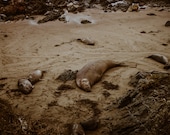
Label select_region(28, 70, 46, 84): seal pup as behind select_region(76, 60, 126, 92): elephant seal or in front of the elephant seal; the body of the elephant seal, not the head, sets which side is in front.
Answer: in front

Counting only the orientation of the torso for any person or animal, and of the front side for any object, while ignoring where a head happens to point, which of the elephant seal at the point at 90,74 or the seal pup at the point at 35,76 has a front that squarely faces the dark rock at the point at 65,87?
the elephant seal

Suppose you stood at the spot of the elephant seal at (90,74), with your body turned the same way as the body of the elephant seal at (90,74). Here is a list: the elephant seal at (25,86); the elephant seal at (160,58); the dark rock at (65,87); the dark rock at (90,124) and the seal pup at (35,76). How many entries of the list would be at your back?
1

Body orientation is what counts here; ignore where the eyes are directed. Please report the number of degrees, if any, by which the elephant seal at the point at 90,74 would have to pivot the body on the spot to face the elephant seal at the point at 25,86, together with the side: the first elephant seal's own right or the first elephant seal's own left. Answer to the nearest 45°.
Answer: approximately 45° to the first elephant seal's own right

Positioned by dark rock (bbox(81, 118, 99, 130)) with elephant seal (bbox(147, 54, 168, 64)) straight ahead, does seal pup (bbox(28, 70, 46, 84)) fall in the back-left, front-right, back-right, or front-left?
front-left

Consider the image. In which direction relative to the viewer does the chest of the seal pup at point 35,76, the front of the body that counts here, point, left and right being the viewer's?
facing the viewer and to the left of the viewer

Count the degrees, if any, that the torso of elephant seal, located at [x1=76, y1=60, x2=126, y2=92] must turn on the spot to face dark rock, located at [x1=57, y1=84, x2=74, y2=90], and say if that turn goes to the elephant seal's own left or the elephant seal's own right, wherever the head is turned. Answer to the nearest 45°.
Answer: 0° — it already faces it

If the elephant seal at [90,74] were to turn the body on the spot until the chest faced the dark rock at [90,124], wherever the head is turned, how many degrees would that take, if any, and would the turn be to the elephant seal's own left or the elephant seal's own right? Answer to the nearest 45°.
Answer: approximately 45° to the elephant seal's own left

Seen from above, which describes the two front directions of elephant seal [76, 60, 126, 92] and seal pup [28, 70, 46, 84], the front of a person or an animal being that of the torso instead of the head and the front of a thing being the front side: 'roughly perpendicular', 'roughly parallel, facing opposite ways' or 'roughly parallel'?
roughly parallel

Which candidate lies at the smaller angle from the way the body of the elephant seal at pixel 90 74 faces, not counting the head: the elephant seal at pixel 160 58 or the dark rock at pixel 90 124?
the dark rock
